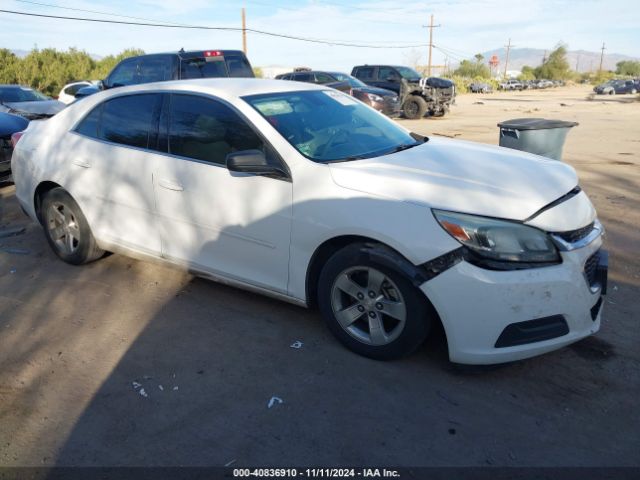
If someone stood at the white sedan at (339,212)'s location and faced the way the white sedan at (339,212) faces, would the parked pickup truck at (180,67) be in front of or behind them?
behind

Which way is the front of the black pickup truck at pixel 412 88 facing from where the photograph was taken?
facing the viewer and to the right of the viewer

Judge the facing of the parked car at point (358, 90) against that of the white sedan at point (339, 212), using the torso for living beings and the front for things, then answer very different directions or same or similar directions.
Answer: same or similar directions

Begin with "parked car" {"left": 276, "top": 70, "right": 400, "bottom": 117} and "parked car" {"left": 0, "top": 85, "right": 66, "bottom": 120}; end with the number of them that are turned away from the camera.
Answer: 0

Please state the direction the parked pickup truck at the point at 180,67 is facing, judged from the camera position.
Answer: facing away from the viewer and to the left of the viewer

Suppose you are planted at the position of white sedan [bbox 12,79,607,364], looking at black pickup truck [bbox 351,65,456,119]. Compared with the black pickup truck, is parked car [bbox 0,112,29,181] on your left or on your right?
left

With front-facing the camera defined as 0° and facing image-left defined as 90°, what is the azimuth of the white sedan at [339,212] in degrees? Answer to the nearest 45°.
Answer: approximately 315°

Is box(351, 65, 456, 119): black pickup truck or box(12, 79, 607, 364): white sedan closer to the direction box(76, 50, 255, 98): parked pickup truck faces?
the black pickup truck

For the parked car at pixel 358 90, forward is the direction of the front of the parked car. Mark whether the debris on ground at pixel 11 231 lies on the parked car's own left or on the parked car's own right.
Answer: on the parked car's own right

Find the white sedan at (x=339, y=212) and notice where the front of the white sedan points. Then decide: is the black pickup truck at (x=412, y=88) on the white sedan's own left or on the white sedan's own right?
on the white sedan's own left

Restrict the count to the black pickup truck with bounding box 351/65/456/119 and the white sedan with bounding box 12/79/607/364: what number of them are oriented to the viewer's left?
0

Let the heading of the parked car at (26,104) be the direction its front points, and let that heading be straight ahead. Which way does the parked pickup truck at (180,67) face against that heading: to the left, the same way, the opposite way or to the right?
the opposite way

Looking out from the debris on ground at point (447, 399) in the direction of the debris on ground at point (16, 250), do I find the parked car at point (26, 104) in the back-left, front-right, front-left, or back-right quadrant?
front-right

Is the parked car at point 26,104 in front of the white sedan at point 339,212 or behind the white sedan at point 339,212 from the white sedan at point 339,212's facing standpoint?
behind

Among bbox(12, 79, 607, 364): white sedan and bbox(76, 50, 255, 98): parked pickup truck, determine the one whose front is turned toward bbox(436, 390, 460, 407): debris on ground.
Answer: the white sedan

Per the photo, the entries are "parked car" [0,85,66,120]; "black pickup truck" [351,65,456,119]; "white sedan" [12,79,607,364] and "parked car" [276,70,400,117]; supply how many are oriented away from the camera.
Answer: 0
